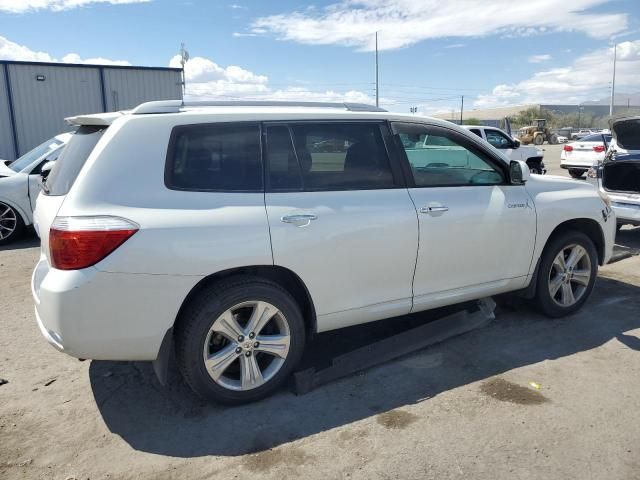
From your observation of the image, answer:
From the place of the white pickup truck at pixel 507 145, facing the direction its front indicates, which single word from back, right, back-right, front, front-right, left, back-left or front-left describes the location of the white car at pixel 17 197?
back-right

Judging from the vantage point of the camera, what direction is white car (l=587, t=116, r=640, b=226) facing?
facing away from the viewer

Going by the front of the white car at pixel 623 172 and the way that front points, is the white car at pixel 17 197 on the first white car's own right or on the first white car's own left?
on the first white car's own left

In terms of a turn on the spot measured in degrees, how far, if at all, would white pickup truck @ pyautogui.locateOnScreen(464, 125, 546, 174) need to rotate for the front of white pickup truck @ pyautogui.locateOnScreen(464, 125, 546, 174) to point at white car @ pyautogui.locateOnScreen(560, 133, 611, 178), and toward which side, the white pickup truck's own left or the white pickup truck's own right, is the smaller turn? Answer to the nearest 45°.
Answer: approximately 45° to the white pickup truck's own left

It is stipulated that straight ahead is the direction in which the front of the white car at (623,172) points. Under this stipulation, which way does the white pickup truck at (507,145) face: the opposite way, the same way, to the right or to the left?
to the right

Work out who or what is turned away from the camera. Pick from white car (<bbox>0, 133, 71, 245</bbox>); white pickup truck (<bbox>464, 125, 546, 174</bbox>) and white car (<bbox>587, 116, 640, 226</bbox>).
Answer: white car (<bbox>587, 116, 640, 226</bbox>)

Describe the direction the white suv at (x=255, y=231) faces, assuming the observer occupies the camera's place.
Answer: facing away from the viewer and to the right of the viewer

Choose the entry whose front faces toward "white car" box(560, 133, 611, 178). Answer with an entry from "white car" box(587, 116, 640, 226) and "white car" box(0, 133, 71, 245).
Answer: "white car" box(587, 116, 640, 226)

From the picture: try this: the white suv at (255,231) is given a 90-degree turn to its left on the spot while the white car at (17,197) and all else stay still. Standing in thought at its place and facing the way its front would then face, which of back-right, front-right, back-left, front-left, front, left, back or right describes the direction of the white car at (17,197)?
front

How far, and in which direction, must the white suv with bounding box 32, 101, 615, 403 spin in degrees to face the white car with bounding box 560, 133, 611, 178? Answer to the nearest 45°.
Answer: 0° — it already faces it

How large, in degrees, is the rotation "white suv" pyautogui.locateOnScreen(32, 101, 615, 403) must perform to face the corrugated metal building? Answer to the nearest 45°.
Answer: approximately 90° to its left

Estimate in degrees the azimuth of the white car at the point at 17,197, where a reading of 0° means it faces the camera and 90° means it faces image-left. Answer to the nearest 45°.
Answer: approximately 45°

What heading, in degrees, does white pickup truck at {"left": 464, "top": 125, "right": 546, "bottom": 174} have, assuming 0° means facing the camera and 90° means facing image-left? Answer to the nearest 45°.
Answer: approximately 270°
